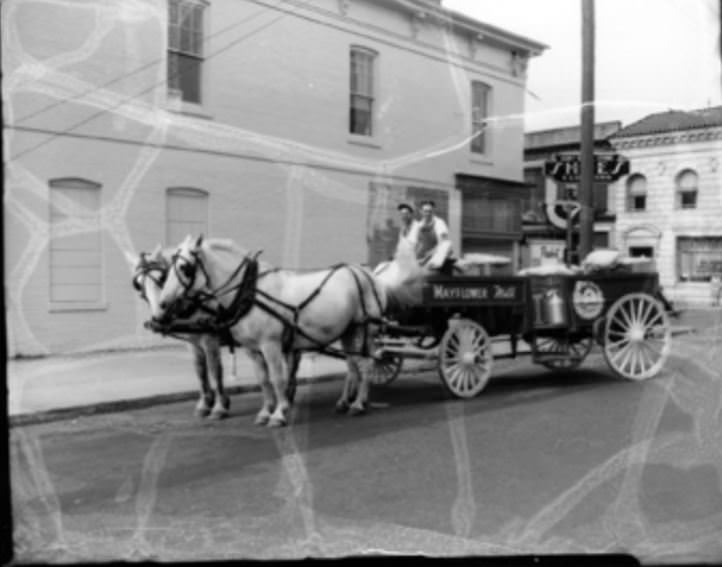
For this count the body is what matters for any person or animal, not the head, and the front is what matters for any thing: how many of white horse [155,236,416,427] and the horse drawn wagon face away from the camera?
0

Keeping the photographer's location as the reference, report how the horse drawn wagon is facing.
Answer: facing the viewer and to the left of the viewer

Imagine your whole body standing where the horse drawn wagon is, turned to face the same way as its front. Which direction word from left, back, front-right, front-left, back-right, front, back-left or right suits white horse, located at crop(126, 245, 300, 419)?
front

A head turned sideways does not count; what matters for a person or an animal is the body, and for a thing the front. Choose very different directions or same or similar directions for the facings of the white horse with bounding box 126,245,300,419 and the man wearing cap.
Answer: same or similar directions

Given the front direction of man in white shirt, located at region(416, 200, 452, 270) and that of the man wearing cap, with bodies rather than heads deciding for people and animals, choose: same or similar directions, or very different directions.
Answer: same or similar directions

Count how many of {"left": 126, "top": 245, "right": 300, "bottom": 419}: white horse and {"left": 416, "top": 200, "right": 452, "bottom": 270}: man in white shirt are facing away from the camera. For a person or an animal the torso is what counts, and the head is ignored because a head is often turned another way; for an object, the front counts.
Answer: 0

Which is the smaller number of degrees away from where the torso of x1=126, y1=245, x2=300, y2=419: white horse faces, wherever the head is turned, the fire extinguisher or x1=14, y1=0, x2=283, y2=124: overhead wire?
the overhead wire

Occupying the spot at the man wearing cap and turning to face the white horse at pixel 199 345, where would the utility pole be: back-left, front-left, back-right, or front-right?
back-right

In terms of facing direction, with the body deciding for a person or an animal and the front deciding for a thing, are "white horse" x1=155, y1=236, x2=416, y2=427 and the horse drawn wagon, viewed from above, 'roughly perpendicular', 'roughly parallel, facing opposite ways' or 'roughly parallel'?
roughly parallel

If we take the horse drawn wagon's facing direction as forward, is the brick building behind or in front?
in front

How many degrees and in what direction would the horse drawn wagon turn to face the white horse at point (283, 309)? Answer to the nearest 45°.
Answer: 0° — it already faces it
